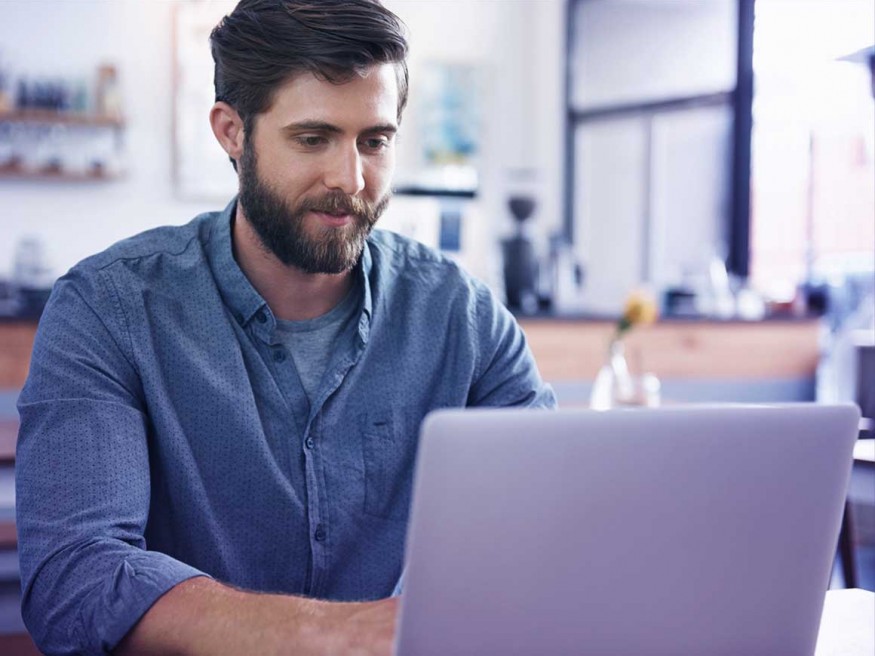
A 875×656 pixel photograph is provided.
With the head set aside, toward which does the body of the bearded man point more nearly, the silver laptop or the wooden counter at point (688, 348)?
the silver laptop

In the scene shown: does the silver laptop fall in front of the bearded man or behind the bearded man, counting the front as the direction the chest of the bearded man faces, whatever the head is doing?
in front

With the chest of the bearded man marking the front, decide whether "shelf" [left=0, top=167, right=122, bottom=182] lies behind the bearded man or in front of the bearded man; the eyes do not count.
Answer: behind

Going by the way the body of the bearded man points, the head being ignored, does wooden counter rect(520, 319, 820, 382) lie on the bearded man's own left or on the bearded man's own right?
on the bearded man's own left

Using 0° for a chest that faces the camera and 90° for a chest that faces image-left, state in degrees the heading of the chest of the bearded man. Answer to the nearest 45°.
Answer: approximately 315°

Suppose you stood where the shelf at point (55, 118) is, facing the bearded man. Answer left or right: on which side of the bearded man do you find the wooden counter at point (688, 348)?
left

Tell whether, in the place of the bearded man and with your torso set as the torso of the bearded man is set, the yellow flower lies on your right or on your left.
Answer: on your left

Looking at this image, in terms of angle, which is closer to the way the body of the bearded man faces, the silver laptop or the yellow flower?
the silver laptop

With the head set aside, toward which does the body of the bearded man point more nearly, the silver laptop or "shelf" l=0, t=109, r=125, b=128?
the silver laptop

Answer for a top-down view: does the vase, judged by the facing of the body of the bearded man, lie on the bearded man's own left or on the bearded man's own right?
on the bearded man's own left
